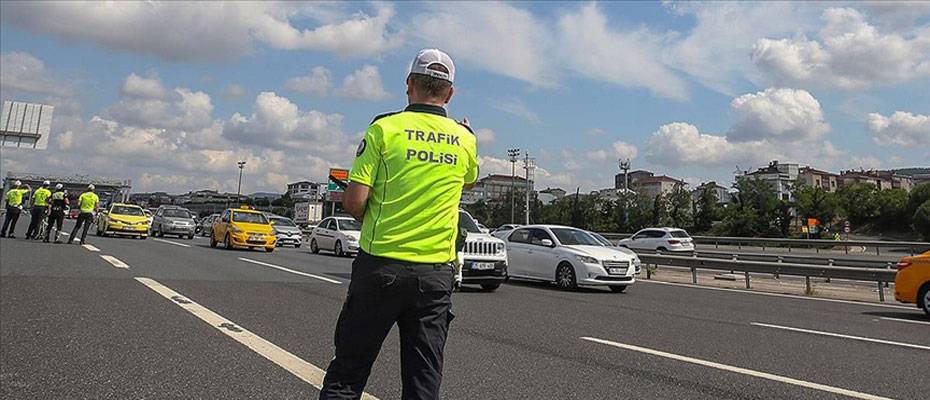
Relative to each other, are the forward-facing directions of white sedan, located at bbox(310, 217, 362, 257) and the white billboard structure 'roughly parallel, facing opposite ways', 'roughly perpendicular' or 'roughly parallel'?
roughly parallel, facing opposite ways

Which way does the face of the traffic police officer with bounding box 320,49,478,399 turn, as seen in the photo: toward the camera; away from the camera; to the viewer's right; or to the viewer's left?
away from the camera

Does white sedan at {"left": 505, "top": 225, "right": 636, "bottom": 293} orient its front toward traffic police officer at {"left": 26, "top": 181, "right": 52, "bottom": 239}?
no

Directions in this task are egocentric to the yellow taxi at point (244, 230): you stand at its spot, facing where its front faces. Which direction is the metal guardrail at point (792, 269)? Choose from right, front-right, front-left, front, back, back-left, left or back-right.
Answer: front

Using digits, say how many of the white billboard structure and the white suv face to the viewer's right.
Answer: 0

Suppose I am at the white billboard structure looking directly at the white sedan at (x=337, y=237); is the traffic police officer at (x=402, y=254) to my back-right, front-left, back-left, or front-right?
front-right

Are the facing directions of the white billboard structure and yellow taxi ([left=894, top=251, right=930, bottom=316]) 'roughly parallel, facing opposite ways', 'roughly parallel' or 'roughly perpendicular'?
roughly parallel, facing opposite ways

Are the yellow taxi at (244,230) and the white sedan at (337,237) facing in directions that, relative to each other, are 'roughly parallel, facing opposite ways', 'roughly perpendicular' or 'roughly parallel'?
roughly parallel

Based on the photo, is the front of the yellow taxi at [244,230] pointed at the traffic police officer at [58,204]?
no
